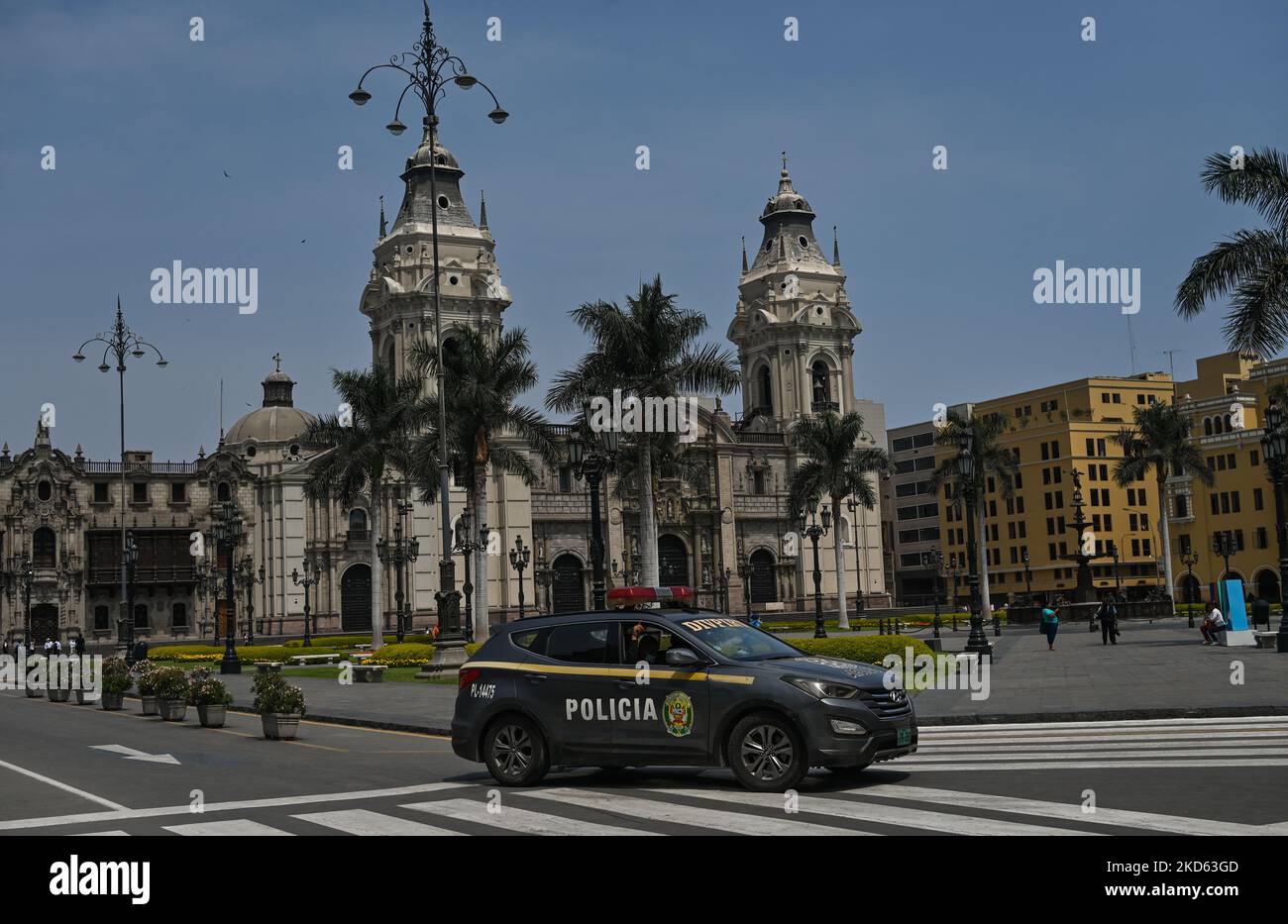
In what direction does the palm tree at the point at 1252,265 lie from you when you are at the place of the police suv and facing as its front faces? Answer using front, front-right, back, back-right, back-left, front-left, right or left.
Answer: left

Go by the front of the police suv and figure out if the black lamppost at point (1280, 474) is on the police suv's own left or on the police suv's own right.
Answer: on the police suv's own left

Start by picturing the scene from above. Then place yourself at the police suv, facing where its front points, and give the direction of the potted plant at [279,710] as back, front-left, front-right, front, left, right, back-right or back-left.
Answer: back

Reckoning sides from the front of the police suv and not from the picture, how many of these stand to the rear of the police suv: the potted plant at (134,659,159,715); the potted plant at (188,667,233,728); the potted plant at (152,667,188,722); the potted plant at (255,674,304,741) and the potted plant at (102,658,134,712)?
5

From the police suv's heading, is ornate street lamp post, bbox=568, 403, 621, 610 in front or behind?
behind

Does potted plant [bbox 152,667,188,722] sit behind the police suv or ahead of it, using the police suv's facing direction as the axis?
behind

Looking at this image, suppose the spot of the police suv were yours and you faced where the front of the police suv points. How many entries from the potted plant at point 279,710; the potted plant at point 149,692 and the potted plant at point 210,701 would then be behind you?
3

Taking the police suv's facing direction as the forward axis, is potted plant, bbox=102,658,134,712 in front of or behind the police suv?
behind

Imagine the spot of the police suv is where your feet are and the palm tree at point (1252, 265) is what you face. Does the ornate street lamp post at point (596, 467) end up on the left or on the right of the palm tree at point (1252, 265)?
left

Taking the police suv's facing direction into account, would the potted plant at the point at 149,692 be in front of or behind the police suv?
behind

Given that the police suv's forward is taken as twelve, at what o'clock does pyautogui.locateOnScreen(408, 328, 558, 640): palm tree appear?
The palm tree is roughly at 7 o'clock from the police suv.

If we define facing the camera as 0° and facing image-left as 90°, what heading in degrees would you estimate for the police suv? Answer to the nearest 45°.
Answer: approximately 315°

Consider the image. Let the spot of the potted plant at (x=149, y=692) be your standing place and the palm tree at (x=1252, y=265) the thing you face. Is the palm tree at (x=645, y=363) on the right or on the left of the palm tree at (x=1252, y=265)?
left

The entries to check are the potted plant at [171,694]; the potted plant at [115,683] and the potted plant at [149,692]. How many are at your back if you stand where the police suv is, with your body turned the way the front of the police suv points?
3
